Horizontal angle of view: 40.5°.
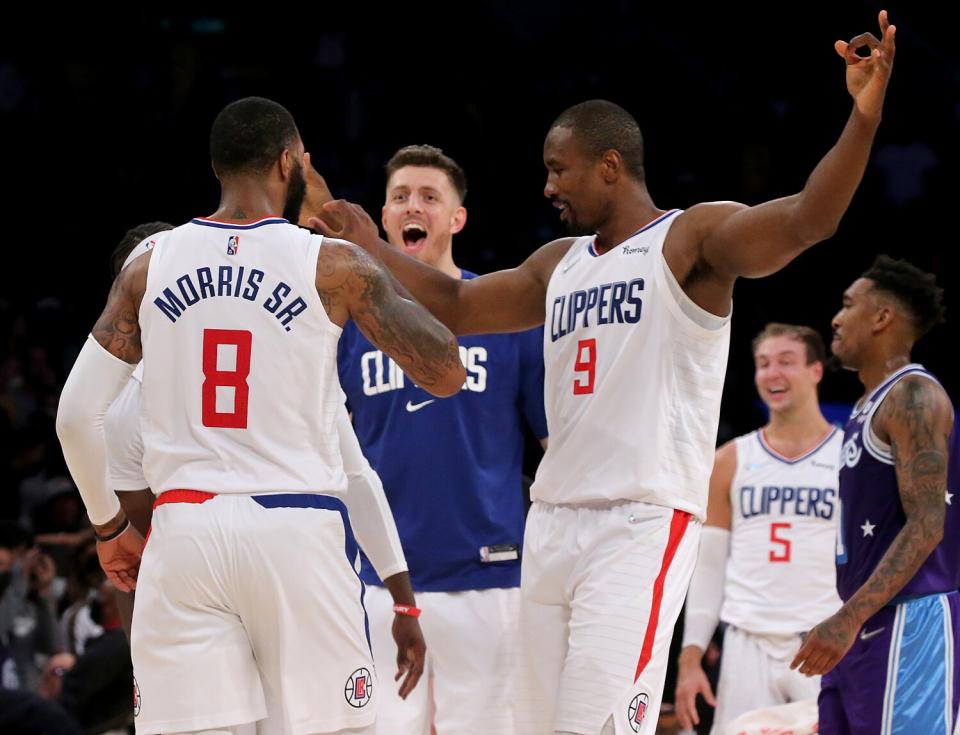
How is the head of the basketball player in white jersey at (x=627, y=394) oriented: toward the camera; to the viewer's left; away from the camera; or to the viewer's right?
to the viewer's left

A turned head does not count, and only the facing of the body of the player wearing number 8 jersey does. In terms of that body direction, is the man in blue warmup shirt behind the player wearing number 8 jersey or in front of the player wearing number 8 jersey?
in front

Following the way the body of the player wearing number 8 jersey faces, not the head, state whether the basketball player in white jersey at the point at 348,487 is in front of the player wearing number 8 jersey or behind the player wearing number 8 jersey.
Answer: in front

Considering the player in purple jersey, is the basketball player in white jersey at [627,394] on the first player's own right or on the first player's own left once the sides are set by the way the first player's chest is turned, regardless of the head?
on the first player's own left

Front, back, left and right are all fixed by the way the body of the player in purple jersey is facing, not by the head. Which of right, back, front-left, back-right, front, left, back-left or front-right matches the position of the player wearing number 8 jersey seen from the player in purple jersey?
front-left

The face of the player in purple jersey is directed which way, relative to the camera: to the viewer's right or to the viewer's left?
to the viewer's left

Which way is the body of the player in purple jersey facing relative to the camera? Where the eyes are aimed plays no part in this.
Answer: to the viewer's left

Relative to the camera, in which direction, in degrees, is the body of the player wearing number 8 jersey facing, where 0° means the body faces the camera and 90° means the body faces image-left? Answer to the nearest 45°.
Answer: approximately 180°

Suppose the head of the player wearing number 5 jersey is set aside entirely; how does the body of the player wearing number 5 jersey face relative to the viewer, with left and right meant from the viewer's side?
facing the viewer

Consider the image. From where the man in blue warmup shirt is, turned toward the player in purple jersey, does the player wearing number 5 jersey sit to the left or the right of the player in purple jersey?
left

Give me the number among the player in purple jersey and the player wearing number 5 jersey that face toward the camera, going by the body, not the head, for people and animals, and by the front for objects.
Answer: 1

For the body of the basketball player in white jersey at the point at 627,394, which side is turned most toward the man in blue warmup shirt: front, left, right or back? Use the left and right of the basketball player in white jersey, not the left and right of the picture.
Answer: right

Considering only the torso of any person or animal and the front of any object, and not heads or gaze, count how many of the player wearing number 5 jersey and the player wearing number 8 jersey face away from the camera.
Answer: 1

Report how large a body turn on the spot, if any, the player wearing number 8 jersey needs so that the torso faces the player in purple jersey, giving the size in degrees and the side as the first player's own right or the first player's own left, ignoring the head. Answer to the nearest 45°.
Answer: approximately 45° to the first player's own right

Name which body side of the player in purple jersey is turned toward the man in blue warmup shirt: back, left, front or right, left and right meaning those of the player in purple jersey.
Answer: front
